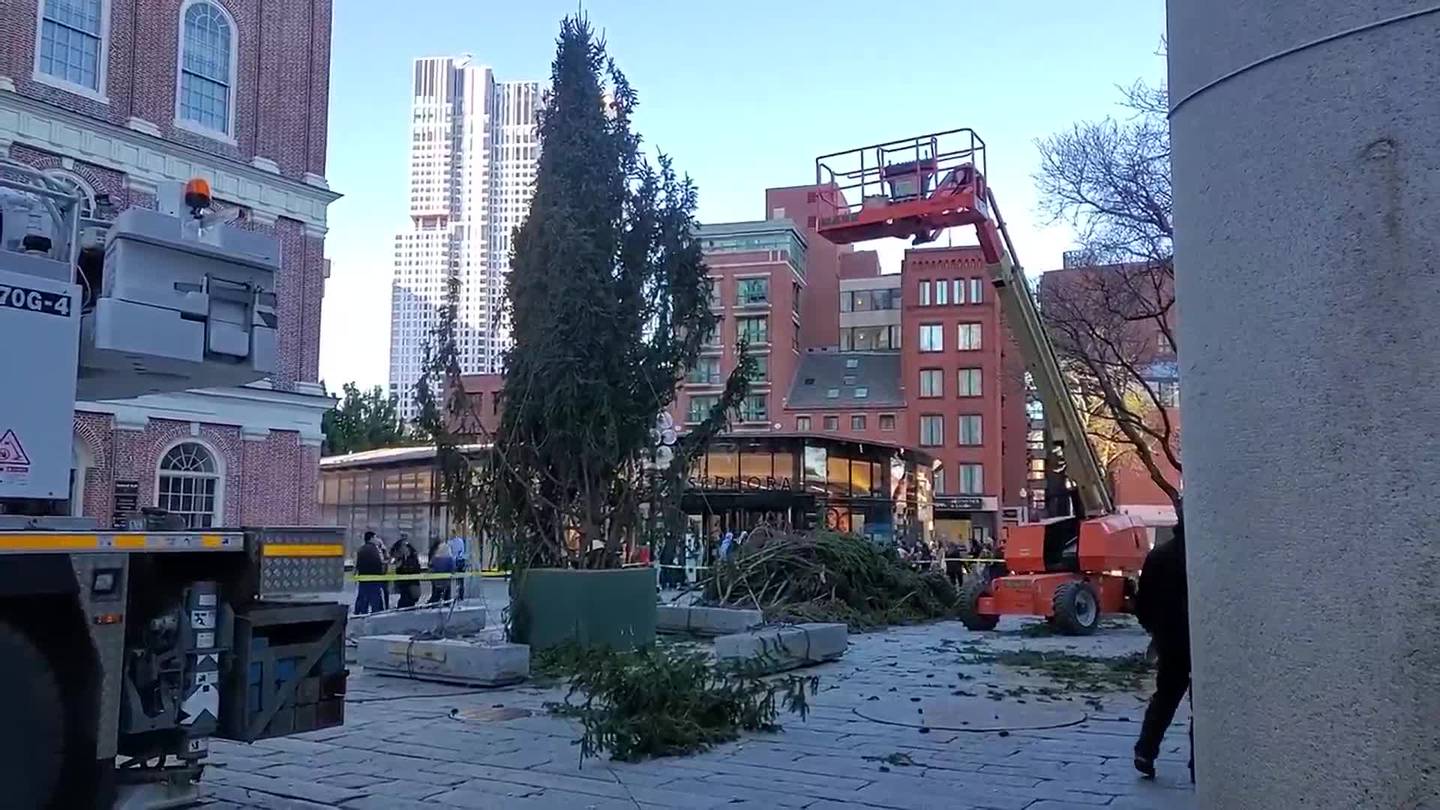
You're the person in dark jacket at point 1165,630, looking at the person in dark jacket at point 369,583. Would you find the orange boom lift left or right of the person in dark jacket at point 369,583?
right

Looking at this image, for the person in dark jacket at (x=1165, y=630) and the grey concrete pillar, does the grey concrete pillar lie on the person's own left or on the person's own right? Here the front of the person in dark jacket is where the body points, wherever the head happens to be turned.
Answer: on the person's own right

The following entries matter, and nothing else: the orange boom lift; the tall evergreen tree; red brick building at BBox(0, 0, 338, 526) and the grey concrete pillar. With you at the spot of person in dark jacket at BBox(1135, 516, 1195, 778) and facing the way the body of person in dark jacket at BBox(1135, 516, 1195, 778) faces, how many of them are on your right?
1
